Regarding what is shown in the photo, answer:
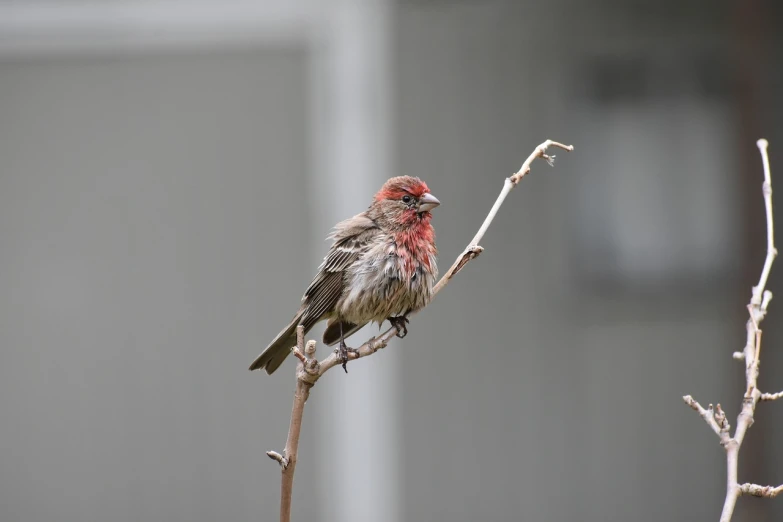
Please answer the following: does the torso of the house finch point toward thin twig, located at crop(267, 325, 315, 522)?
no
